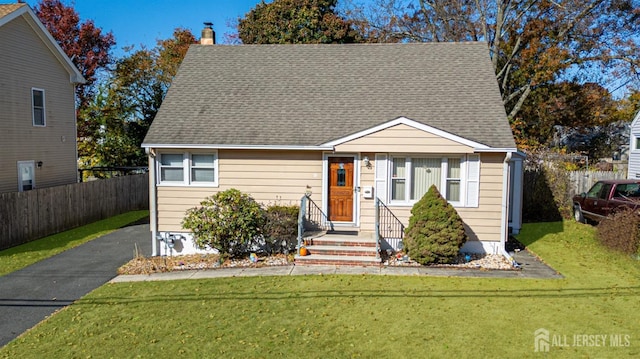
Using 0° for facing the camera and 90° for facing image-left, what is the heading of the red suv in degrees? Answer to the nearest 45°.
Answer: approximately 135°

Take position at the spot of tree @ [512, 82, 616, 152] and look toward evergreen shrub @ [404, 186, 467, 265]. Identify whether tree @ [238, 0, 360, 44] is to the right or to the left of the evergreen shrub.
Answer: right

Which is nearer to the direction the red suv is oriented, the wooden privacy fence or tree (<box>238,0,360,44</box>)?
the tree

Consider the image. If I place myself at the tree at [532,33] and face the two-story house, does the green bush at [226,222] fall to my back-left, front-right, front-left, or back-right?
front-left

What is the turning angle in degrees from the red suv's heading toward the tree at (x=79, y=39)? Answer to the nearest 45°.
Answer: approximately 45° to its left

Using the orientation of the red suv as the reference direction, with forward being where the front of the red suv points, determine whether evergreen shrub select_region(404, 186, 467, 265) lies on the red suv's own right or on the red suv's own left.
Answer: on the red suv's own left

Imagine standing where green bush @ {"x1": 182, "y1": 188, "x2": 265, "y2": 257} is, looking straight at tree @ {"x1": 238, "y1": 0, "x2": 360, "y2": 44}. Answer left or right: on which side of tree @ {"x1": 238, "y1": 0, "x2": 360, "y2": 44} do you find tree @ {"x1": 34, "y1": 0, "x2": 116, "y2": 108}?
left

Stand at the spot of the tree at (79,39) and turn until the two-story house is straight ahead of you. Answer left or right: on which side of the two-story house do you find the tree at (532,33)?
left

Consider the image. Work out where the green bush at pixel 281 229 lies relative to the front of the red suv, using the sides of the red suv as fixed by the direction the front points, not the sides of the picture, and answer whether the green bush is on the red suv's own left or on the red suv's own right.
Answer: on the red suv's own left
